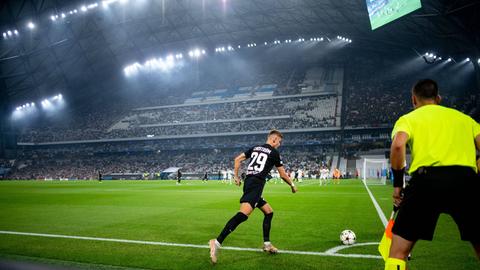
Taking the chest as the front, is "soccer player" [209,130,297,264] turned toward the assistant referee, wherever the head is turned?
no

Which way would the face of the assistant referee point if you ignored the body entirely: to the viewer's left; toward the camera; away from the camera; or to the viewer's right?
away from the camera

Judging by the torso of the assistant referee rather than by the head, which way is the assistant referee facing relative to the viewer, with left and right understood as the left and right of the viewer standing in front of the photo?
facing away from the viewer

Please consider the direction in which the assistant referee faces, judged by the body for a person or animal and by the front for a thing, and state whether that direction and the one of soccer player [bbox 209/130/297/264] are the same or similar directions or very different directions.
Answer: same or similar directions

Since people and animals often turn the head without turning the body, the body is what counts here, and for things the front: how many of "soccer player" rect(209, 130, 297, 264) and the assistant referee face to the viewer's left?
0

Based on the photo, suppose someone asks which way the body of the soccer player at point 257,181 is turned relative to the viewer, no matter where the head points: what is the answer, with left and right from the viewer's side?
facing away from the viewer and to the right of the viewer

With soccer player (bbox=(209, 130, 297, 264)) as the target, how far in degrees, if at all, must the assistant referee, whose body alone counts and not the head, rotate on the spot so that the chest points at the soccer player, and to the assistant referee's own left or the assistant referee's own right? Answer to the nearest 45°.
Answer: approximately 45° to the assistant referee's own left
